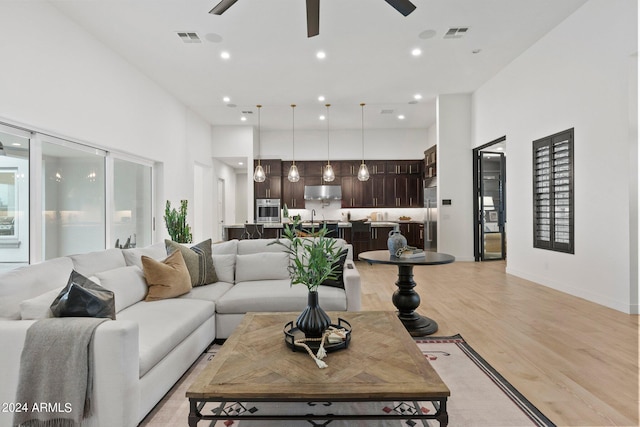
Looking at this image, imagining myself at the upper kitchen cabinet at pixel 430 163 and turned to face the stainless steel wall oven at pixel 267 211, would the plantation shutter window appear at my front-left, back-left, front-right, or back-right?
back-left

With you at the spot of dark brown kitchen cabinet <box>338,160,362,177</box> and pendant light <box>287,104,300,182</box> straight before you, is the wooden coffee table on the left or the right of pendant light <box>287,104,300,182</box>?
left

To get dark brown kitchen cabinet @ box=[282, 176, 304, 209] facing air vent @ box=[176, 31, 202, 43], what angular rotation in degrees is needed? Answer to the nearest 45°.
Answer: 0° — it already faces it

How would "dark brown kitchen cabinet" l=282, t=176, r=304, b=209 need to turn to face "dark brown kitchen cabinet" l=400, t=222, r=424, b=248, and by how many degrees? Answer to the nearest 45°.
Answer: approximately 90° to its left

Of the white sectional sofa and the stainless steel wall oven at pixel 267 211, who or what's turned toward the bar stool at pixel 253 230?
the stainless steel wall oven

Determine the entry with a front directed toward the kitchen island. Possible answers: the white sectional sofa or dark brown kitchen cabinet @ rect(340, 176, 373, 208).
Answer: the dark brown kitchen cabinet

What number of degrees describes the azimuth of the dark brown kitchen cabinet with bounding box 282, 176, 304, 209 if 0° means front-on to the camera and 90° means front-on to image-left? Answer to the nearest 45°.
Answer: approximately 0°

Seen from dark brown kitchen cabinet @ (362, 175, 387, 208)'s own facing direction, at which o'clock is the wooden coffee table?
The wooden coffee table is roughly at 12 o'clock from the dark brown kitchen cabinet.

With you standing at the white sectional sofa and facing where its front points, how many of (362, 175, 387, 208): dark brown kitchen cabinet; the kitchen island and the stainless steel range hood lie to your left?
3
